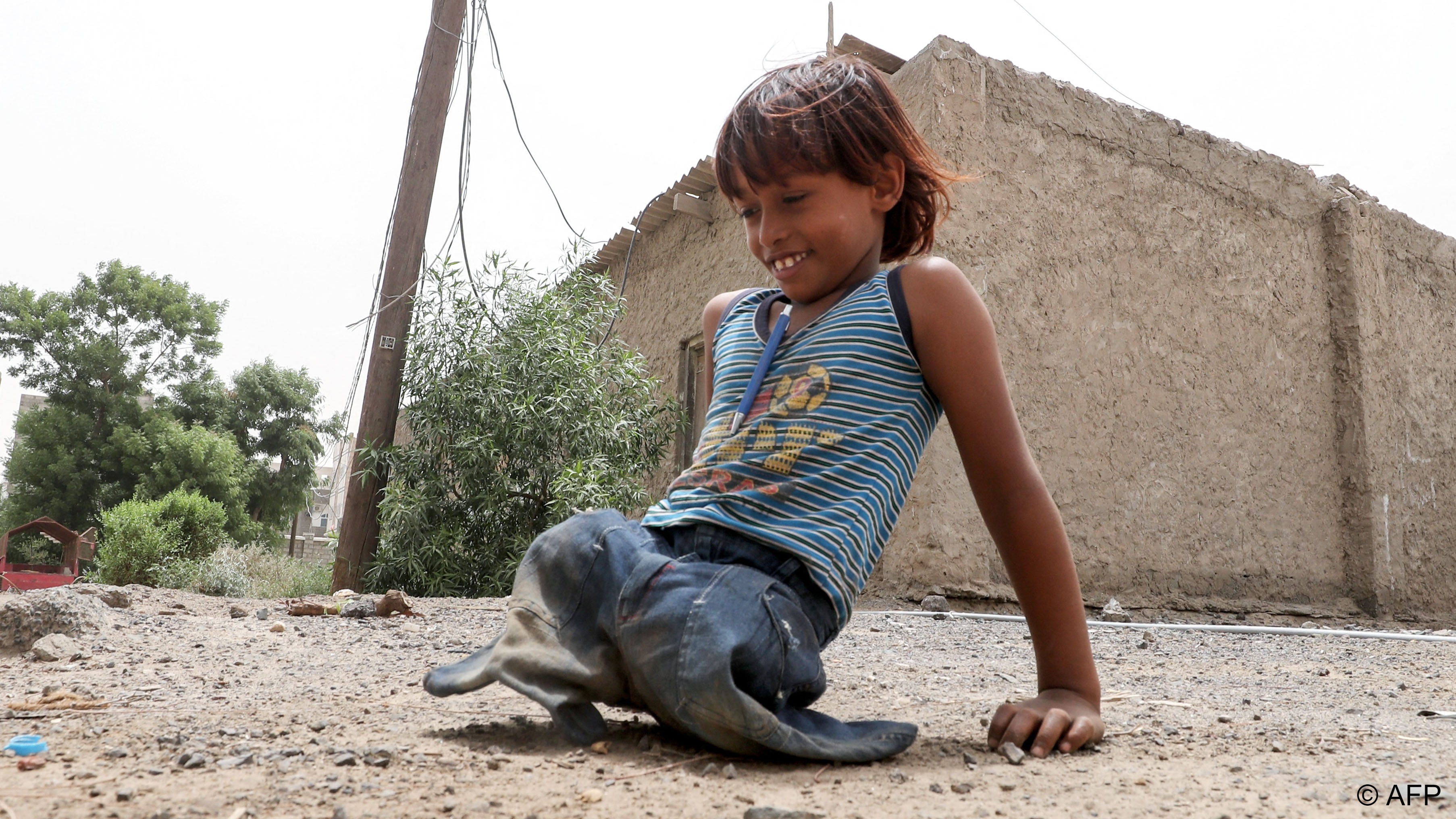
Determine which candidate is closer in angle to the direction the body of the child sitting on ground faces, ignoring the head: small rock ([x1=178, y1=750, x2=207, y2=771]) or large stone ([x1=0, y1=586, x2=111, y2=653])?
the small rock

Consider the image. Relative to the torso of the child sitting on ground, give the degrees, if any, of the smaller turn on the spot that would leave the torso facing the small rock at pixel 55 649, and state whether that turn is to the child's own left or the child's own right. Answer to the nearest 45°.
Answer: approximately 90° to the child's own right

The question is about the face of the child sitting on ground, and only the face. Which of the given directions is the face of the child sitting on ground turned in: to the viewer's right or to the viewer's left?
to the viewer's left

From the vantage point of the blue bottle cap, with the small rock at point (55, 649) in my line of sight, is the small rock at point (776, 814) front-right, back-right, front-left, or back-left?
back-right

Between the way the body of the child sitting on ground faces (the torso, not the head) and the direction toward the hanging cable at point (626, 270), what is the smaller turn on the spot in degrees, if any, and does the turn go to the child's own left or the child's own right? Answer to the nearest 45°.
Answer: approximately 135° to the child's own right

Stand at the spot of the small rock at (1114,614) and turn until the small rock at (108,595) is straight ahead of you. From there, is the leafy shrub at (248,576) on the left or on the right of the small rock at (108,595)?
right

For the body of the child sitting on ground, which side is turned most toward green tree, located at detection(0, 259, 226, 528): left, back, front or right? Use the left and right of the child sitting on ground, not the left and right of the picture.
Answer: right

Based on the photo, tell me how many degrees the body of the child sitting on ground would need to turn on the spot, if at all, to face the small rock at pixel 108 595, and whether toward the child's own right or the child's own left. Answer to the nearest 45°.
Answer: approximately 90° to the child's own right

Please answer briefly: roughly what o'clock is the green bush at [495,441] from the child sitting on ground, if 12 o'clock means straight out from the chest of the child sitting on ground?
The green bush is roughly at 4 o'clock from the child sitting on ground.

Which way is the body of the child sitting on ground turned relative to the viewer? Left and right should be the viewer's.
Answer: facing the viewer and to the left of the viewer

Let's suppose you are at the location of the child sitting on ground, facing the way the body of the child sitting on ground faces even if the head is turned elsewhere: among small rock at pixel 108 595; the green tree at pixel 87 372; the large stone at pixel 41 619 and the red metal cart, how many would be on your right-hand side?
4

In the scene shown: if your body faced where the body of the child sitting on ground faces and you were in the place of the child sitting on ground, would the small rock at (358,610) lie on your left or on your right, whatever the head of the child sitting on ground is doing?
on your right
